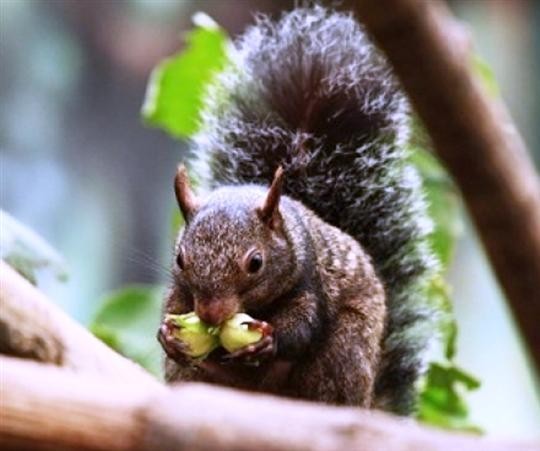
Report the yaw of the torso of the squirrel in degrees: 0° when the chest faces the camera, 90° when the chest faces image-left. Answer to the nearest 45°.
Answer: approximately 45°

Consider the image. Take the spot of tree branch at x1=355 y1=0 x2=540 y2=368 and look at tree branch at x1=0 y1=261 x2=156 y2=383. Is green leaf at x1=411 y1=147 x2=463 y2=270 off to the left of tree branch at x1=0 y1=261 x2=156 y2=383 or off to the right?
right

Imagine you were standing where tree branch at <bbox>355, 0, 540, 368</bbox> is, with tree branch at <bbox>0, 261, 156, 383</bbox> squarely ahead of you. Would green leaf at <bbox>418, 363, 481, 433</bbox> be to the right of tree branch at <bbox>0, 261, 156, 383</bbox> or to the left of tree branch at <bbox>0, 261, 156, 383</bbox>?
right

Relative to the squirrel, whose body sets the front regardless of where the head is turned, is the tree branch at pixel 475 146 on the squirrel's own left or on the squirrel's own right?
on the squirrel's own left
